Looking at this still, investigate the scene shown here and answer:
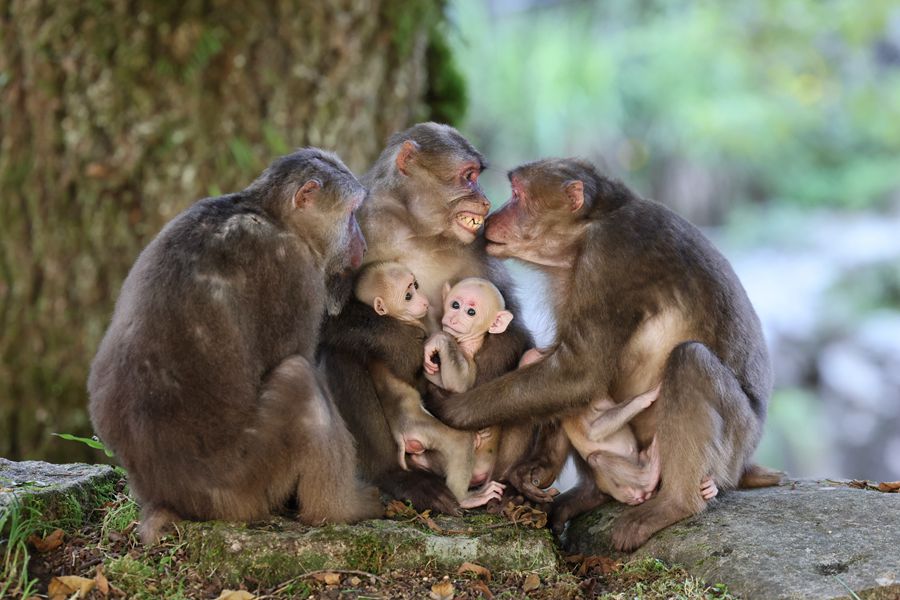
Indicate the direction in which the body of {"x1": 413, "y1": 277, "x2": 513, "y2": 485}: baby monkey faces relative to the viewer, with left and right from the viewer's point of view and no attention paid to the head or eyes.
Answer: facing the viewer and to the left of the viewer

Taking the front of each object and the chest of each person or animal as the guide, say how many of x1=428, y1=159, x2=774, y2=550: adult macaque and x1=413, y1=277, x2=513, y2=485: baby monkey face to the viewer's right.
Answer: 0

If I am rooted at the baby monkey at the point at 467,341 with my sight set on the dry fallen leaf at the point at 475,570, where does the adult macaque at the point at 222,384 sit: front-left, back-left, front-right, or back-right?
front-right

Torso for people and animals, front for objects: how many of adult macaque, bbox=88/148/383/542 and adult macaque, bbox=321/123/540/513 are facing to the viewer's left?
0

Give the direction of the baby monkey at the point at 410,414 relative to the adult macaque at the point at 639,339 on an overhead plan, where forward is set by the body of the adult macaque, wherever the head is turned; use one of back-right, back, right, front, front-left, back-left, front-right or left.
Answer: front

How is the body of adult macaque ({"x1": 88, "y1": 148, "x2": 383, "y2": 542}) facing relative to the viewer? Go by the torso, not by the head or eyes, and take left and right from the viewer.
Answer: facing away from the viewer and to the right of the viewer

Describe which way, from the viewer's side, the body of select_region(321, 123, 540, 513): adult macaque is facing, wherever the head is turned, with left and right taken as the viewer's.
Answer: facing the viewer and to the right of the viewer

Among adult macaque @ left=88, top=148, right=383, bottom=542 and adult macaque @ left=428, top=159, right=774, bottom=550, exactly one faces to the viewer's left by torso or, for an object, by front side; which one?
adult macaque @ left=428, top=159, right=774, bottom=550

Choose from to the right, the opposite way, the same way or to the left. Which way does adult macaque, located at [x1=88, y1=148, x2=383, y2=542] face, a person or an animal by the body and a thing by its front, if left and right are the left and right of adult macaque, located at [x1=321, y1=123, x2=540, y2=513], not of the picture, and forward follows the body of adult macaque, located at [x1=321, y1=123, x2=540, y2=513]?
to the left

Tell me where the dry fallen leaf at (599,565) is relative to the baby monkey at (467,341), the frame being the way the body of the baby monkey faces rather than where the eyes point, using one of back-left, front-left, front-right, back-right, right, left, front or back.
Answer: left

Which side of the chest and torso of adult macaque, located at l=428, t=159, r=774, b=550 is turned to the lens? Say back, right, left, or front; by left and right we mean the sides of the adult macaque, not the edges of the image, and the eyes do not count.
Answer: left

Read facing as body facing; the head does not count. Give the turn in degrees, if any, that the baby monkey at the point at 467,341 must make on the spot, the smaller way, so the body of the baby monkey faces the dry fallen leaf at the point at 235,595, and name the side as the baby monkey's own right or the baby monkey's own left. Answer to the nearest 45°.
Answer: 0° — it already faces it

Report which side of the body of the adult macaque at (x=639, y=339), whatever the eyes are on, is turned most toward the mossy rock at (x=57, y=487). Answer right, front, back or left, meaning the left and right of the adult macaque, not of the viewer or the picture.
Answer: front

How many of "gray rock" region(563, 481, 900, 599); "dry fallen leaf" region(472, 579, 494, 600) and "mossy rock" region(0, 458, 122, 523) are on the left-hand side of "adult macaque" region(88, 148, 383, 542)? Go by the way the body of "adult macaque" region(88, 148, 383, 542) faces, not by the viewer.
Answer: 1

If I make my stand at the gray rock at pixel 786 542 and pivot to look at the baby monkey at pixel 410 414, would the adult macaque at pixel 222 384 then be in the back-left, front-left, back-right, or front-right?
front-left

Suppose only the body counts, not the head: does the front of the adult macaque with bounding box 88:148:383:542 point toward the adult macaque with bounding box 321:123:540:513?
yes
